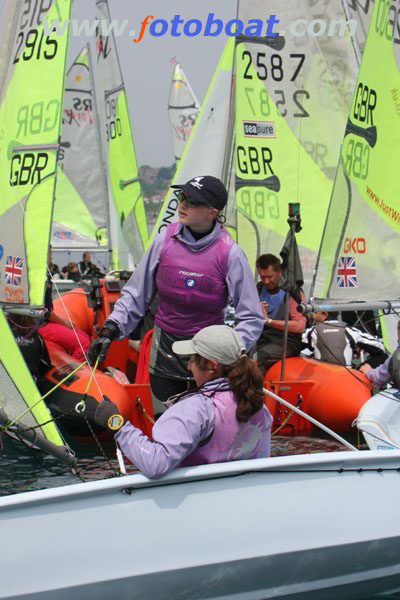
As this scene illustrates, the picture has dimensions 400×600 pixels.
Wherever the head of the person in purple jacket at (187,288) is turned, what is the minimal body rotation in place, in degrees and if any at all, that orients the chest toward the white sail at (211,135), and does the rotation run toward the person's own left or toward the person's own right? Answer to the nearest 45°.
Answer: approximately 180°

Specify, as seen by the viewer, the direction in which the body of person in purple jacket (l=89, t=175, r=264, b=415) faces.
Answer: toward the camera

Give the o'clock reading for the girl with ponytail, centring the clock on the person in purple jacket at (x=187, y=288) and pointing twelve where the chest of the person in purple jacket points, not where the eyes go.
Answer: The girl with ponytail is roughly at 12 o'clock from the person in purple jacket.

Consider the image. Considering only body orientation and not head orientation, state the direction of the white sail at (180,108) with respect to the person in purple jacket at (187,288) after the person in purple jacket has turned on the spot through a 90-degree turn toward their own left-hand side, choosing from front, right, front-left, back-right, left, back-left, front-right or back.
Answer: left

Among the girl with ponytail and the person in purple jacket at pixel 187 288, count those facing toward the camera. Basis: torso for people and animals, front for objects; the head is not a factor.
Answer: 1

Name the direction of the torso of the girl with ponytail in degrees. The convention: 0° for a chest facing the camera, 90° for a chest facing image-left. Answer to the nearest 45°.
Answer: approximately 135°

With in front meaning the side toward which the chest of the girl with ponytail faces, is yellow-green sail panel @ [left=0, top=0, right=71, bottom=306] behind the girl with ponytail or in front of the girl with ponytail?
in front

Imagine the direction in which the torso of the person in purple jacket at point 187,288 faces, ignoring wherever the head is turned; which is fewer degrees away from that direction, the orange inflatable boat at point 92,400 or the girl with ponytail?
the girl with ponytail

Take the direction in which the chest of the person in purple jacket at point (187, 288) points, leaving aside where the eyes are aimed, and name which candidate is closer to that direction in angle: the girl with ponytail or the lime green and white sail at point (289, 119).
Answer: the girl with ponytail

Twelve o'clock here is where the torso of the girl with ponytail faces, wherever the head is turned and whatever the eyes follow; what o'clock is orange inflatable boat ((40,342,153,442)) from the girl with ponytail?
The orange inflatable boat is roughly at 1 o'clock from the girl with ponytail.

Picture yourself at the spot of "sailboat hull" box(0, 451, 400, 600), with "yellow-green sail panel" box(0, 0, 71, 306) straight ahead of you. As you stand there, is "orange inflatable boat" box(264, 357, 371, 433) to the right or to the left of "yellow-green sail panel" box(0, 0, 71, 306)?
right
